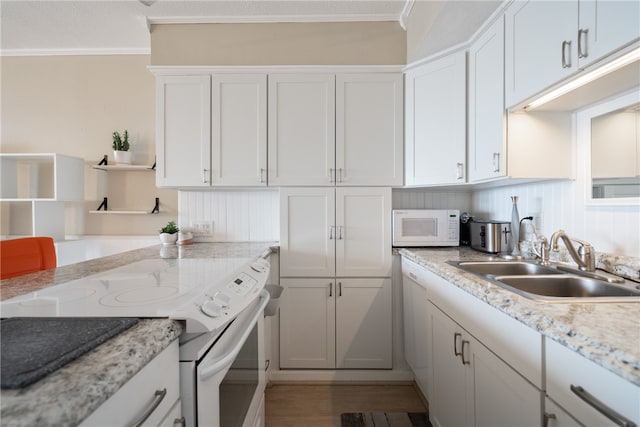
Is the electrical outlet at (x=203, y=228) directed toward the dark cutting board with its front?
yes

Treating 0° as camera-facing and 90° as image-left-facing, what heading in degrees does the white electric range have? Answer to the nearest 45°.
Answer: approximately 315°

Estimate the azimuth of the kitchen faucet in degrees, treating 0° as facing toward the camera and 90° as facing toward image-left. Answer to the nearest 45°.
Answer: approximately 90°

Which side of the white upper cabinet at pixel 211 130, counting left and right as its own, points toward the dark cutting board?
front

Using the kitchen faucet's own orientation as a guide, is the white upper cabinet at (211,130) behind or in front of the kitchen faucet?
in front

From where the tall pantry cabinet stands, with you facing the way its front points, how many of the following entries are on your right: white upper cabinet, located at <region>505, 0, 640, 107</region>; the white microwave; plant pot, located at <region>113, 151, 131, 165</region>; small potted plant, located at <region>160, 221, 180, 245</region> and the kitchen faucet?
2

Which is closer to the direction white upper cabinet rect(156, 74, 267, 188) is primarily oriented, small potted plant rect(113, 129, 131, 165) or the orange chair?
the orange chair

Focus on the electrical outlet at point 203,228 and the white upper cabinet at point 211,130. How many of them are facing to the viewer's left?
0

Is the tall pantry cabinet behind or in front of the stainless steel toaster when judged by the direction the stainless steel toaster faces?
in front

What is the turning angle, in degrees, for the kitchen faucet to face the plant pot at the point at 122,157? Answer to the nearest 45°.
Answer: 0° — it already faces it

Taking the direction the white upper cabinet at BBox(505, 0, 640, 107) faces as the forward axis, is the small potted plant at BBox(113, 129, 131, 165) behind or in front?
in front
